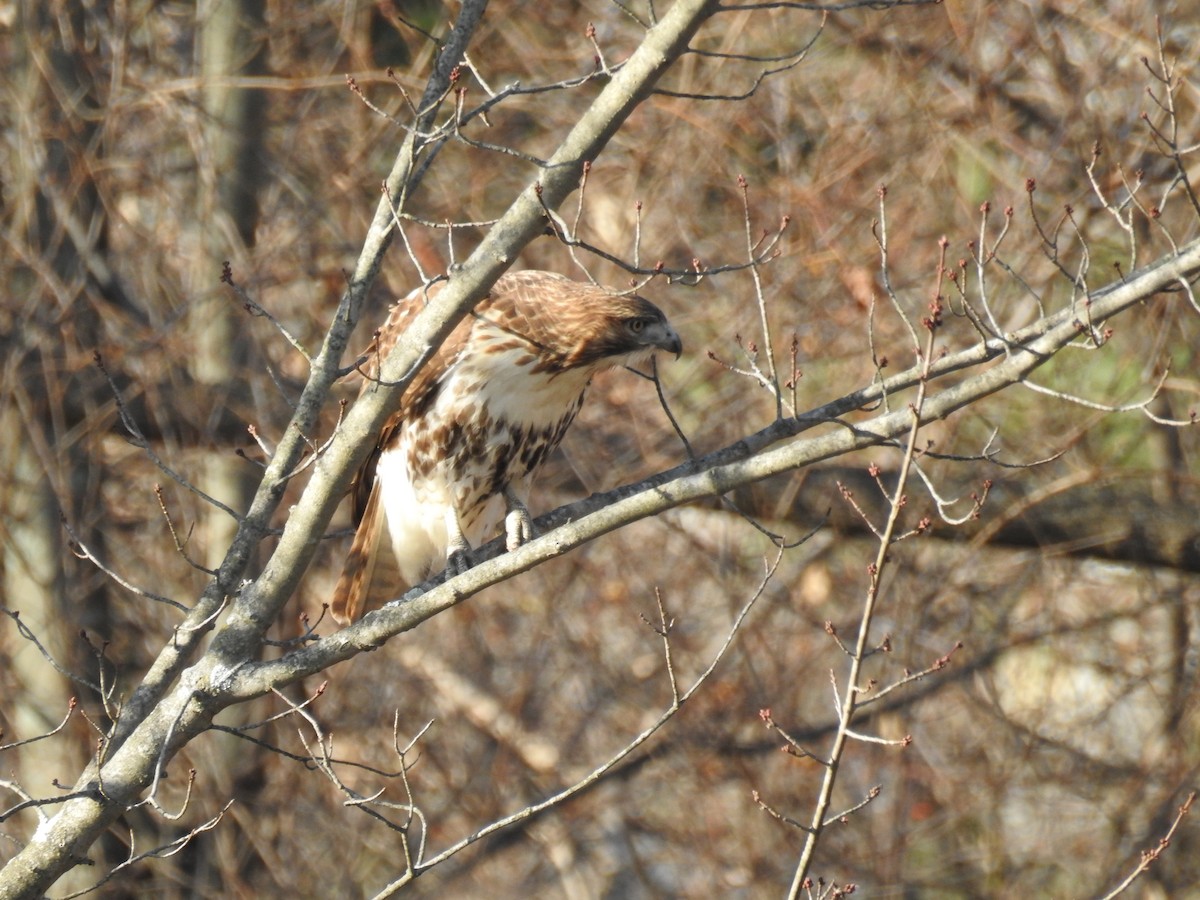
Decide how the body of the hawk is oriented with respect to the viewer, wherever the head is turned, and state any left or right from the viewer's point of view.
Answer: facing the viewer and to the right of the viewer
